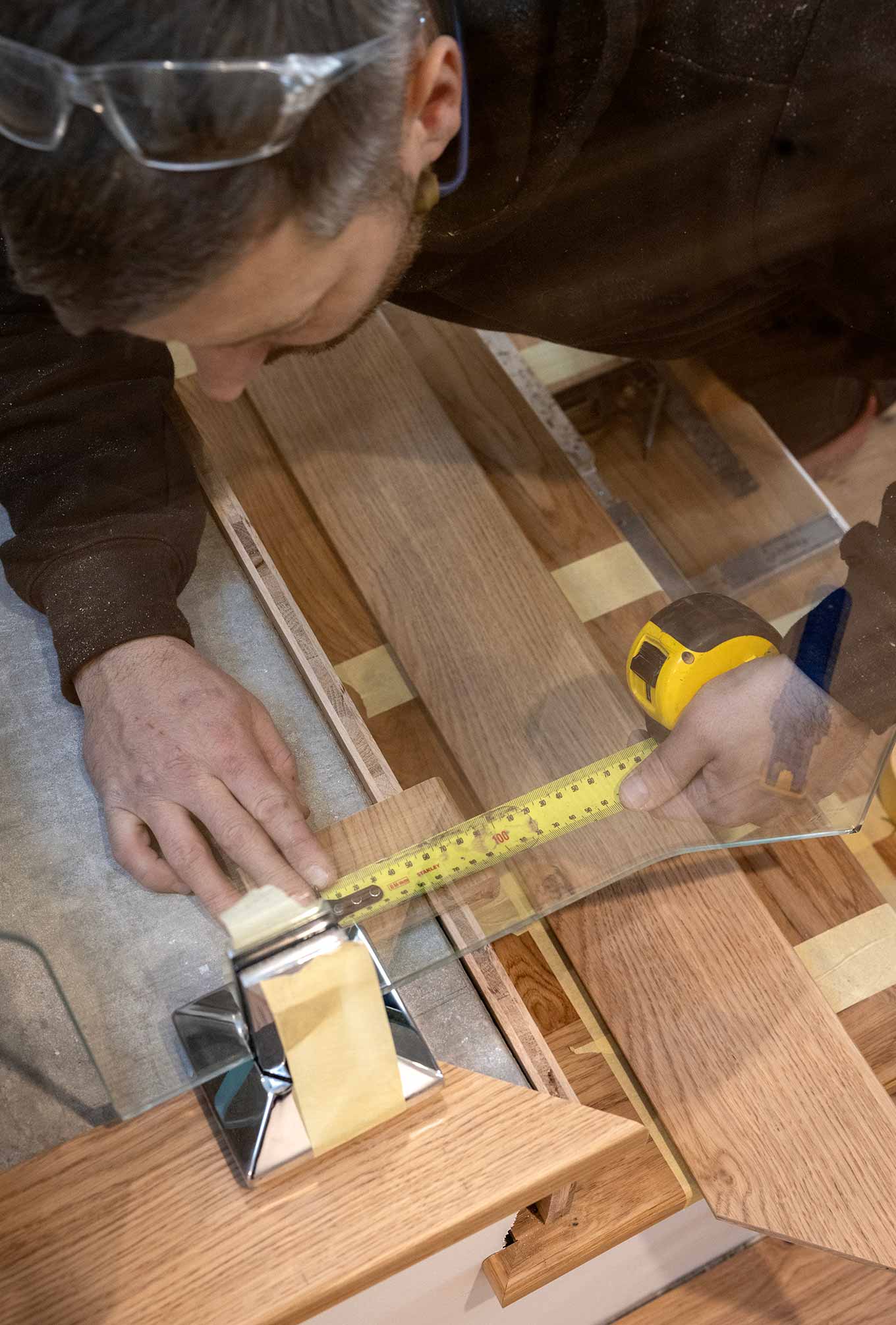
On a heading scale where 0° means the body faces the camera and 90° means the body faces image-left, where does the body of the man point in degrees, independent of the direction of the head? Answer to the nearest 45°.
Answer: approximately 45°

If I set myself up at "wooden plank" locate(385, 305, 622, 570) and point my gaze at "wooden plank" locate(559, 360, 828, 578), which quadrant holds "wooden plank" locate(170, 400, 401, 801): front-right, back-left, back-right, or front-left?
back-right
